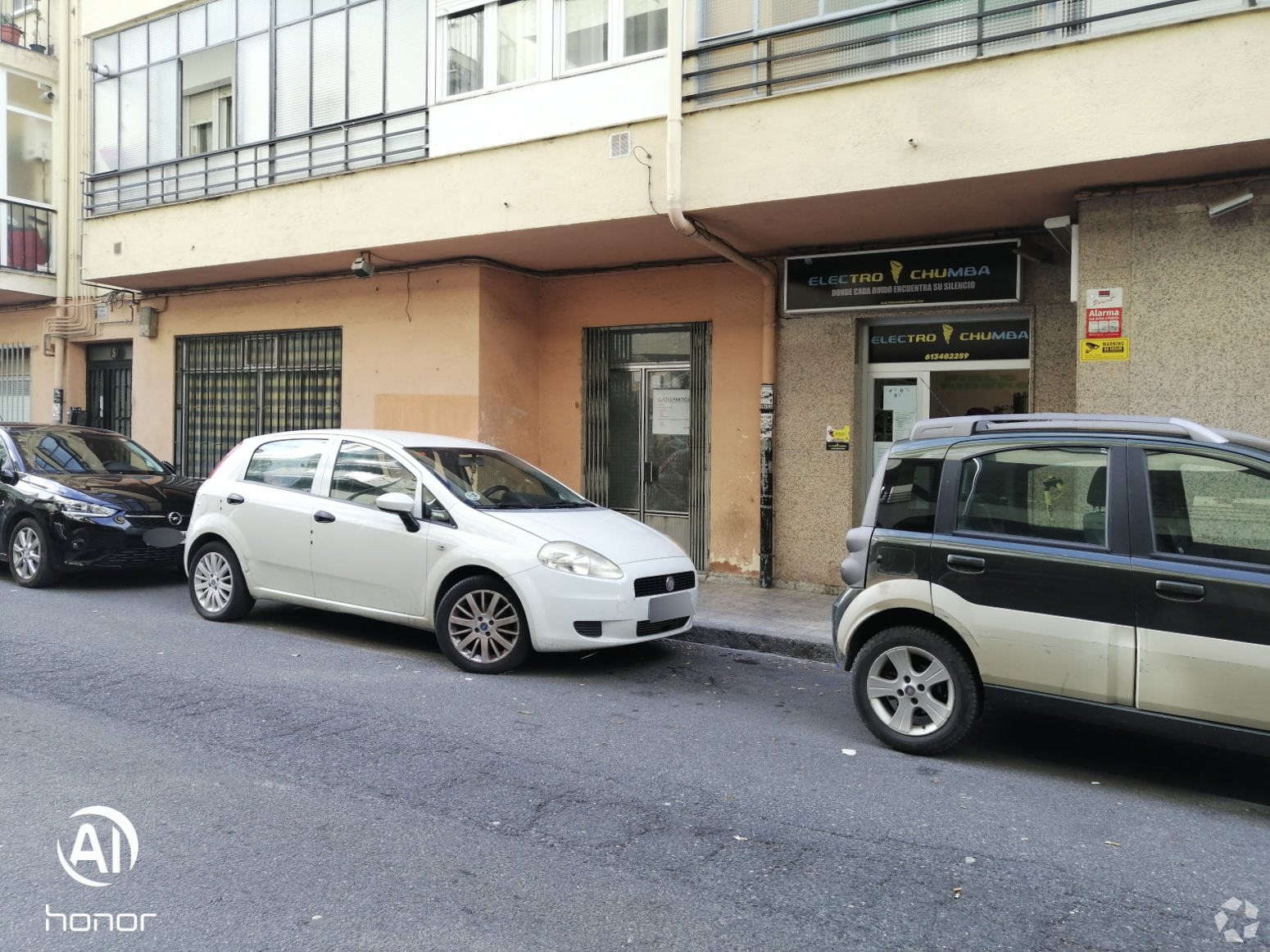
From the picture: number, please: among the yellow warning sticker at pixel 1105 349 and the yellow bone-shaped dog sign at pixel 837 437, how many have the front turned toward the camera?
2

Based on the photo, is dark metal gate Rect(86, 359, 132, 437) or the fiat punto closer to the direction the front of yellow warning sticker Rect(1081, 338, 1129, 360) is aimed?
the fiat punto

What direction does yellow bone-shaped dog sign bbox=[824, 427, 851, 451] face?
toward the camera

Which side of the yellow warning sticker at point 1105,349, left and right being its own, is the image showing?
front

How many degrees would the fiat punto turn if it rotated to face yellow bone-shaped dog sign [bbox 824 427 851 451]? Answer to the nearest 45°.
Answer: approximately 90° to its left

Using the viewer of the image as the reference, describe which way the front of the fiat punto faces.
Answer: facing the viewer and to the right of the viewer

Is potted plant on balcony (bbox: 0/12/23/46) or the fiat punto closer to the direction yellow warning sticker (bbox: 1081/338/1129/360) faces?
the fiat punto

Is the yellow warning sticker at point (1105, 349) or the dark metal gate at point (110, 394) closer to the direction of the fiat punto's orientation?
the yellow warning sticker

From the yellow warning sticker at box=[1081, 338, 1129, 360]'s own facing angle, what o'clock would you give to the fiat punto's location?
The fiat punto is roughly at 2 o'clock from the yellow warning sticker.
